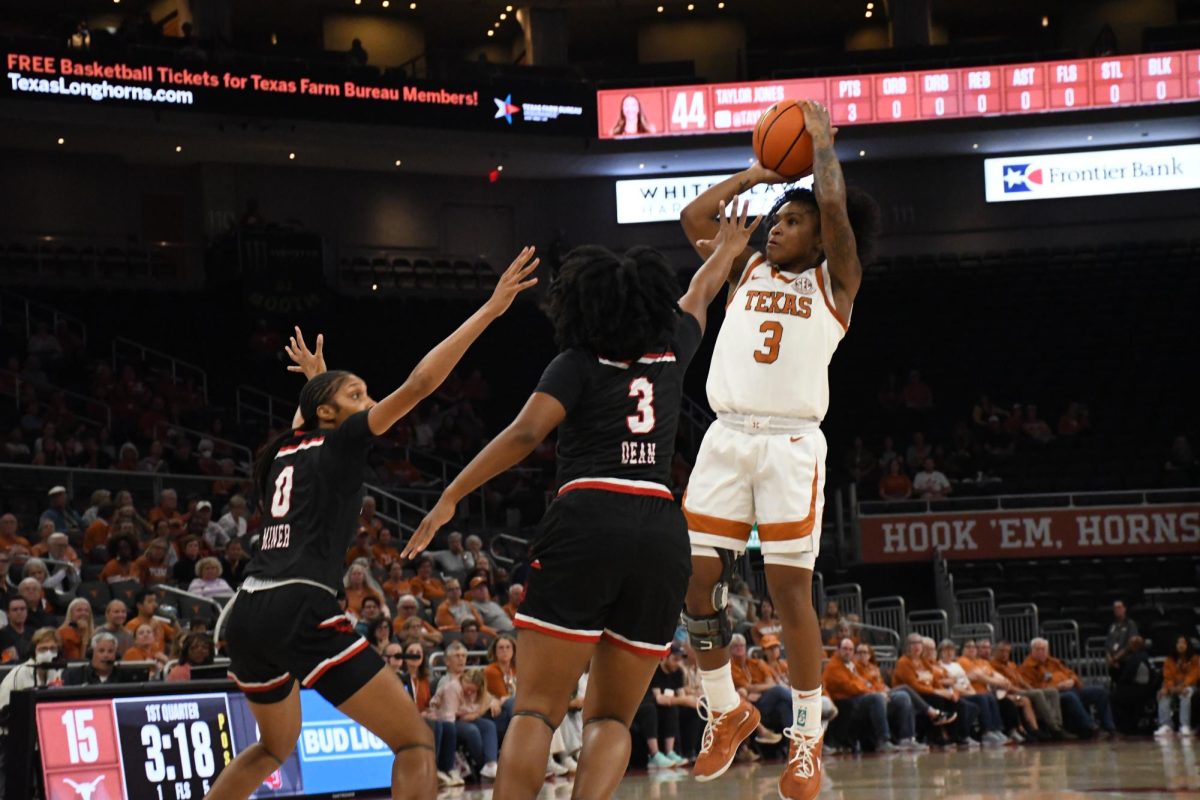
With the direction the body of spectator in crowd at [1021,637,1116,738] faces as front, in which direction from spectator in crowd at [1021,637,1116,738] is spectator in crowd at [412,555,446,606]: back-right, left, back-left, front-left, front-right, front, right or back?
right

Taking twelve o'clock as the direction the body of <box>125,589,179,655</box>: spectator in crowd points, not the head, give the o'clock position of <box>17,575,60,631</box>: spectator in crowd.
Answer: <box>17,575,60,631</box>: spectator in crowd is roughly at 5 o'clock from <box>125,589,179,655</box>: spectator in crowd.

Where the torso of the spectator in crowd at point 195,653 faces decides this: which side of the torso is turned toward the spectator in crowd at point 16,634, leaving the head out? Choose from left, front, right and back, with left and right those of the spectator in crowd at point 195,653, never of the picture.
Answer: back

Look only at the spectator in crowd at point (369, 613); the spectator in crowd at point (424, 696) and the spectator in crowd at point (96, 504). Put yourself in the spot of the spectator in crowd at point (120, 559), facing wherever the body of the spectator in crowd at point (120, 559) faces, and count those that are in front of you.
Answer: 2

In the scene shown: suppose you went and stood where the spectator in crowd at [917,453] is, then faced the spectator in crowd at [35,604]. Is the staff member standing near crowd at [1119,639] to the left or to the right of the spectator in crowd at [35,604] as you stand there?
left

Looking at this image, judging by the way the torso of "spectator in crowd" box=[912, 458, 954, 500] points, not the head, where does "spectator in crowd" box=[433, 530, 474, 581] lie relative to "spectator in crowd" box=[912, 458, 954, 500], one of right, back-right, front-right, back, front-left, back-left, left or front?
front-right

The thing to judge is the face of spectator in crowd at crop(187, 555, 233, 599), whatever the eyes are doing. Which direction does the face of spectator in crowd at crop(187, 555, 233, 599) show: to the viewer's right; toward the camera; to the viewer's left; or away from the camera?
toward the camera

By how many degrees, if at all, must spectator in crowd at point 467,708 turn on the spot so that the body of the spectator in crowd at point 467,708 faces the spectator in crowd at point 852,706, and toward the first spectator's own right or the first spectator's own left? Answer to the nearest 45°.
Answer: approximately 90° to the first spectator's own left

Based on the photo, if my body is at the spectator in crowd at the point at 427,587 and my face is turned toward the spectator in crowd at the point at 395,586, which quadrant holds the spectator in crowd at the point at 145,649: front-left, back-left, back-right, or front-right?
front-left

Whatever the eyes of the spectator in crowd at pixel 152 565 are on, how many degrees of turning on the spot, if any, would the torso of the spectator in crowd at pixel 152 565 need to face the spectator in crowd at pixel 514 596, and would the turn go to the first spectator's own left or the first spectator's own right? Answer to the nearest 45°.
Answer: approximately 45° to the first spectator's own left

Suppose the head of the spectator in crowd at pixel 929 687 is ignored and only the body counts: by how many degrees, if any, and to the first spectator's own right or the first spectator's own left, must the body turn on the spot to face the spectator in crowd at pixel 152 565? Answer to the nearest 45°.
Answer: approximately 90° to the first spectator's own right

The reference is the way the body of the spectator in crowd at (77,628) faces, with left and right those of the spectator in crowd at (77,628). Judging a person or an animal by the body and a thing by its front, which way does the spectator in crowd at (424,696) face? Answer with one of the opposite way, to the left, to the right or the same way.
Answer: the same way

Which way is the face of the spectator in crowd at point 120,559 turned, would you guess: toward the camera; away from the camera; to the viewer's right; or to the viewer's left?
toward the camera

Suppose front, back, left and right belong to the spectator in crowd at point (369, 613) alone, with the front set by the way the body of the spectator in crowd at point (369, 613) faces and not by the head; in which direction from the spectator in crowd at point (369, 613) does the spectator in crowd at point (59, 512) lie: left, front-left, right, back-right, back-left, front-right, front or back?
back

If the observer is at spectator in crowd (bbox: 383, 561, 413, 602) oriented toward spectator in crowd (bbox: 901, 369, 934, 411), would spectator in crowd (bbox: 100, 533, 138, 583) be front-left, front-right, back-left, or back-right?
back-left

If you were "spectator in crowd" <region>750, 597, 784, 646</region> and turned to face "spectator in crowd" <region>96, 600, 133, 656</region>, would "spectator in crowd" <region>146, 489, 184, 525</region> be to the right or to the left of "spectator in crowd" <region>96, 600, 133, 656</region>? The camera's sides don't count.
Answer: right

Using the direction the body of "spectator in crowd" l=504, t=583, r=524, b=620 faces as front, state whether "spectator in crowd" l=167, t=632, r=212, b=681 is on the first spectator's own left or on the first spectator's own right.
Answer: on the first spectator's own right

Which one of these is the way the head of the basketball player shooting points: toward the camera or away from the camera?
toward the camera
